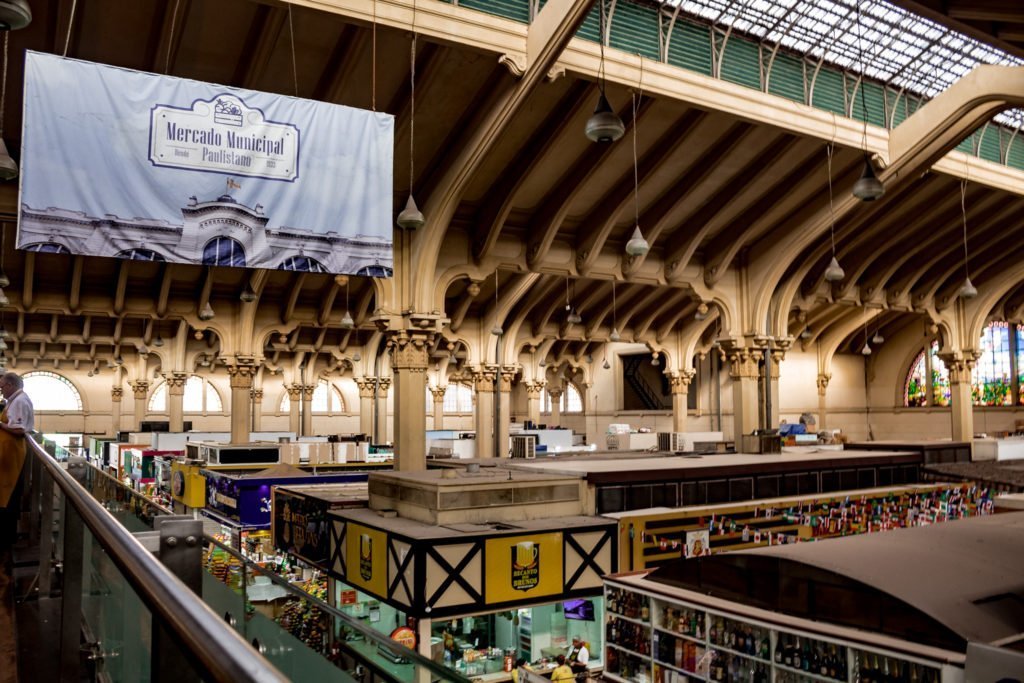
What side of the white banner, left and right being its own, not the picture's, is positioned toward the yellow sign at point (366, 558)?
left

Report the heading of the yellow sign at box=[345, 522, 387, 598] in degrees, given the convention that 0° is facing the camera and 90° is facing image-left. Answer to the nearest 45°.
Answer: approximately 45°

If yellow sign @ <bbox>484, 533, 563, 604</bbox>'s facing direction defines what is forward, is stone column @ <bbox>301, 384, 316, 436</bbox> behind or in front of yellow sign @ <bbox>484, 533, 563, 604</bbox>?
behind

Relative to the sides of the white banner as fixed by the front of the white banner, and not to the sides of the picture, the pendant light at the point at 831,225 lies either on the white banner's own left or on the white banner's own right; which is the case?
on the white banner's own left

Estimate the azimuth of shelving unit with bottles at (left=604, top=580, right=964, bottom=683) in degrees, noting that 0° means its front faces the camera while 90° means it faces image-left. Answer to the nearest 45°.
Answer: approximately 45°

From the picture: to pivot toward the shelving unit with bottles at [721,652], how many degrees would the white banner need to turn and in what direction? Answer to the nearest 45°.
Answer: approximately 45° to its left

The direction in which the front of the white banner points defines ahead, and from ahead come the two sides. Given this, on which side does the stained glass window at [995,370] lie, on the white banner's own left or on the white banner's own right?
on the white banner's own left

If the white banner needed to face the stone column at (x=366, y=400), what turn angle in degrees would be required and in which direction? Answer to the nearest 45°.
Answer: approximately 135° to its left

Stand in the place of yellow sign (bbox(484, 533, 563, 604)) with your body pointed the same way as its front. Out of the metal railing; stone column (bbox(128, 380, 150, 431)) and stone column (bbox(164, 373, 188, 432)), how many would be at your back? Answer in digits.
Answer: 2

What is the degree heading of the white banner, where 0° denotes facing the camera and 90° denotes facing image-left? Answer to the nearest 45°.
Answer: approximately 315°

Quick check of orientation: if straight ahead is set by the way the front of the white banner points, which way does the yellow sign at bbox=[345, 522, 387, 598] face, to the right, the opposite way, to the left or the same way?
to the right

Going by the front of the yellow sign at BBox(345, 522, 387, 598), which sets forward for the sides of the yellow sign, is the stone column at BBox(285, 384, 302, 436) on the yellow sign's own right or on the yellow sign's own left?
on the yellow sign's own right

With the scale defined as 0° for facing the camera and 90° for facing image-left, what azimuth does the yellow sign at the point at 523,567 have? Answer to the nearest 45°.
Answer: approximately 315°

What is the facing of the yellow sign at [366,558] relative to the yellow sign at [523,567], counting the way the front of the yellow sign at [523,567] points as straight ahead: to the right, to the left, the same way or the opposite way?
to the right
